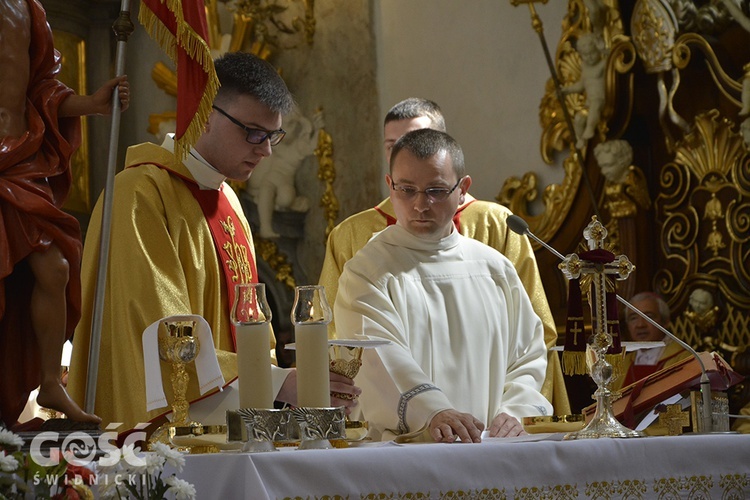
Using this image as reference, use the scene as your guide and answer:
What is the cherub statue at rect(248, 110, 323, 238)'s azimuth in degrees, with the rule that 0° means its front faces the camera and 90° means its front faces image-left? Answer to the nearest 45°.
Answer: approximately 315°

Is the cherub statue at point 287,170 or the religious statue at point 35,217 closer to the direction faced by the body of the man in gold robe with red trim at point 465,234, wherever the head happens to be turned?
the religious statue

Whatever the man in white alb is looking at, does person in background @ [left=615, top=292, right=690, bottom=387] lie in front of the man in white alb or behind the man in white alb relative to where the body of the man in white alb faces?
behind

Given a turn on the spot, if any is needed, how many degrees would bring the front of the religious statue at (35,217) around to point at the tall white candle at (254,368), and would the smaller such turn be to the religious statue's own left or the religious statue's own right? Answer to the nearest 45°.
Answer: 0° — it already faces it

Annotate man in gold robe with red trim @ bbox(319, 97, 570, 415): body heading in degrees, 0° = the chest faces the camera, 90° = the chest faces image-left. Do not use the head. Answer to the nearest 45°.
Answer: approximately 0°

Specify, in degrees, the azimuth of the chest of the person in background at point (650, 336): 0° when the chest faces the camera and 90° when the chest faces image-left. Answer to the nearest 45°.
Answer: approximately 45°

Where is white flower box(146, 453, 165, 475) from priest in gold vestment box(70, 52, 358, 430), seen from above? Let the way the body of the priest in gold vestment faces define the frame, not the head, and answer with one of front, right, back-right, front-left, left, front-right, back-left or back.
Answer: front-right

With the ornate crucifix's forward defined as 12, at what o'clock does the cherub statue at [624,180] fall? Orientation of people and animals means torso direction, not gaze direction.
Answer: The cherub statue is roughly at 6 o'clock from the ornate crucifix.
